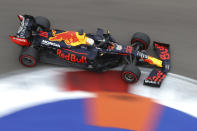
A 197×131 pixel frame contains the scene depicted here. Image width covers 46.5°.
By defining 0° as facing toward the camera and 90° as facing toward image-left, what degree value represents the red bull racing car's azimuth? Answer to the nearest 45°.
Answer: approximately 270°
